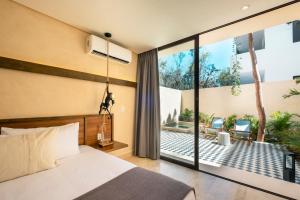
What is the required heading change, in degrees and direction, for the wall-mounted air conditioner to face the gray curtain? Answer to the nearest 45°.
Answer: approximately 90° to its left

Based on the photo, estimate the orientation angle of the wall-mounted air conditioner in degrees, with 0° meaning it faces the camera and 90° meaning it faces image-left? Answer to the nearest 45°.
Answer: approximately 315°

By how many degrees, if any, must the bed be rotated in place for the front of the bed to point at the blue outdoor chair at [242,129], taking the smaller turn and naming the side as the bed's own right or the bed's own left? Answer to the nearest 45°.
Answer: approximately 90° to the bed's own left
